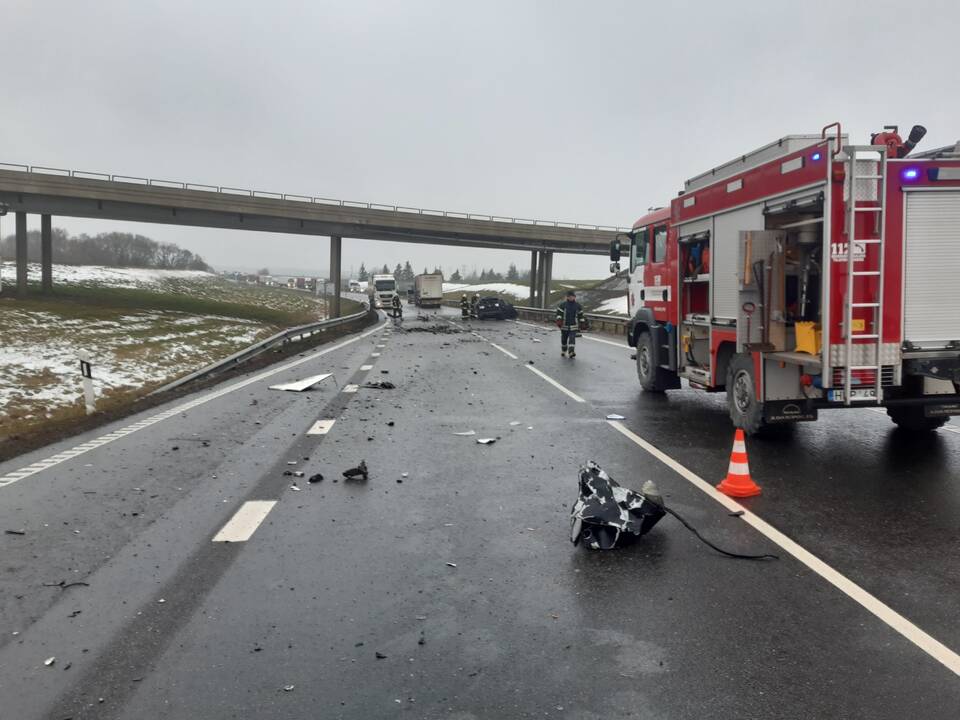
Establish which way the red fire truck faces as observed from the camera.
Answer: facing away from the viewer and to the left of the viewer

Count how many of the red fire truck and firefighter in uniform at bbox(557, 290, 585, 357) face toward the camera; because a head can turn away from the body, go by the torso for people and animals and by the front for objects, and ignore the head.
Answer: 1

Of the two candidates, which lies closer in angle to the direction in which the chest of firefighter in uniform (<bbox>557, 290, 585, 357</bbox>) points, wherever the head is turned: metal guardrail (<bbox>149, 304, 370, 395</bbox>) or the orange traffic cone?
the orange traffic cone

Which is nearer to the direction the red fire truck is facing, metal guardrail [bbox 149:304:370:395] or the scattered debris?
the metal guardrail

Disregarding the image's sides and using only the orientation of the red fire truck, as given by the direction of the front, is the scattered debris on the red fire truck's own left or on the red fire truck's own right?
on the red fire truck's own left

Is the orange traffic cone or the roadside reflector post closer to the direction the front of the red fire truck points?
the roadside reflector post

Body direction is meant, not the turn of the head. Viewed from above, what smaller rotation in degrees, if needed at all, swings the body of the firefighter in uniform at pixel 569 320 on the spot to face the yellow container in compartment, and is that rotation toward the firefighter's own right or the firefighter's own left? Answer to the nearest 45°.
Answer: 0° — they already face it

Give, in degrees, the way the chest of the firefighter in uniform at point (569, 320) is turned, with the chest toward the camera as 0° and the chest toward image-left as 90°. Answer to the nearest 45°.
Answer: approximately 0°

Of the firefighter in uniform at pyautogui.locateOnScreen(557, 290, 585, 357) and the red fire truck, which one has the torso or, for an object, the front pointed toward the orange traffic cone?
the firefighter in uniform

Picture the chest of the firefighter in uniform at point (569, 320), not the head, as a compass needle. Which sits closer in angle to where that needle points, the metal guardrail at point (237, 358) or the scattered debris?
the scattered debris
